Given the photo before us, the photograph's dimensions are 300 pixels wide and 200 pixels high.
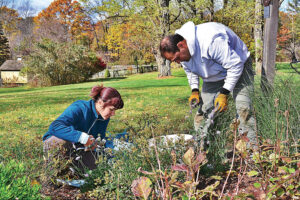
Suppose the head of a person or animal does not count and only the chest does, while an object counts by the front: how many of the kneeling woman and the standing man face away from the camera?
0

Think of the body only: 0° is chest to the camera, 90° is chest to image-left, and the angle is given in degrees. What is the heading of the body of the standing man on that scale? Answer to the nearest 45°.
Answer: approximately 45°

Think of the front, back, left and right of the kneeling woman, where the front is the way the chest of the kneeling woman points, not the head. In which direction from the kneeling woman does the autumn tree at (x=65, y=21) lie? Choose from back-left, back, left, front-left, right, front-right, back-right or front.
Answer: back-left

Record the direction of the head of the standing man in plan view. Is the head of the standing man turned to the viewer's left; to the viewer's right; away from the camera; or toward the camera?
to the viewer's left

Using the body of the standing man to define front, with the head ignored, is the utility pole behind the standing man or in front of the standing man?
behind

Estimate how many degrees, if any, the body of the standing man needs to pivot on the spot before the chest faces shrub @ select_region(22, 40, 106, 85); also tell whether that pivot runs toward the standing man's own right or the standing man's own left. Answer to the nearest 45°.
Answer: approximately 90° to the standing man's own right

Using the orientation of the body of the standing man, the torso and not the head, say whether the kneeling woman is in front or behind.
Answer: in front

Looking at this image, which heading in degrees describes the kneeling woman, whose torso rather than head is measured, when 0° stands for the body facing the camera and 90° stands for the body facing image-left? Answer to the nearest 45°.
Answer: approximately 315°

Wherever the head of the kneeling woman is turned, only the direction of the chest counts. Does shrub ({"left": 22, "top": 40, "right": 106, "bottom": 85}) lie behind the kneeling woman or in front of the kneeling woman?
behind

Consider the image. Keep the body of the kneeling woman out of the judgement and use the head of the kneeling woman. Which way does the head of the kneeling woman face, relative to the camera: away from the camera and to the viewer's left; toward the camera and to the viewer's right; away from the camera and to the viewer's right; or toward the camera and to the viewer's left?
toward the camera and to the viewer's right

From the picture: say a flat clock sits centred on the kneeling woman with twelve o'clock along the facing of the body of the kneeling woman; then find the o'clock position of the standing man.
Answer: The standing man is roughly at 11 o'clock from the kneeling woman.

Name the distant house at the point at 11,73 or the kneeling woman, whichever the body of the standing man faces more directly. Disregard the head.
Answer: the kneeling woman
